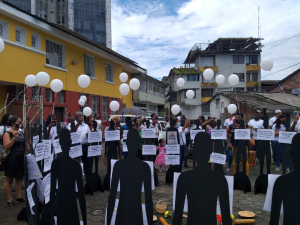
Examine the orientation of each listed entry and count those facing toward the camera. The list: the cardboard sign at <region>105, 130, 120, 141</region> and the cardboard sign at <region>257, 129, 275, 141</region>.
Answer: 2

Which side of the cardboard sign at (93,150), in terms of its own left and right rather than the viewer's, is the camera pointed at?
front

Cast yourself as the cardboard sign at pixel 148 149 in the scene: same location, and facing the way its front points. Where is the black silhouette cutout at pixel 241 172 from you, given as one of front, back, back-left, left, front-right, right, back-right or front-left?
left

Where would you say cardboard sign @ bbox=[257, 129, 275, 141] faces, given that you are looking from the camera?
facing the viewer

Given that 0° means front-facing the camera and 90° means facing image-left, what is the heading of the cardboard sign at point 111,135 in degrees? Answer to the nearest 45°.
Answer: approximately 0°

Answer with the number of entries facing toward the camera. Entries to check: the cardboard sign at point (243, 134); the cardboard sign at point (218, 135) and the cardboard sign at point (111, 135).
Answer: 3

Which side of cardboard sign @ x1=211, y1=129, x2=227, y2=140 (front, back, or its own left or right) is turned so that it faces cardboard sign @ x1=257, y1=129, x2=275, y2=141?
left

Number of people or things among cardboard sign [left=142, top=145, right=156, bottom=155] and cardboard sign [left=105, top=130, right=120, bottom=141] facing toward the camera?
2

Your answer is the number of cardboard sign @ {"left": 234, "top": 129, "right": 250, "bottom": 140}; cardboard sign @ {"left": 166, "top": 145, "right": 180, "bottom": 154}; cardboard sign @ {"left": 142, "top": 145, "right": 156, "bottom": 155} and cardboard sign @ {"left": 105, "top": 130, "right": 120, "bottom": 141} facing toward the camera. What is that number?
4

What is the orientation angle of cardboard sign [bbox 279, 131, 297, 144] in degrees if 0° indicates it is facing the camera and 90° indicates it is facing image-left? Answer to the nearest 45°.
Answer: approximately 0°

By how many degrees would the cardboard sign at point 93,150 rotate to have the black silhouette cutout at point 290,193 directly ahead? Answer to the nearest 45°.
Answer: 0° — it already faces it

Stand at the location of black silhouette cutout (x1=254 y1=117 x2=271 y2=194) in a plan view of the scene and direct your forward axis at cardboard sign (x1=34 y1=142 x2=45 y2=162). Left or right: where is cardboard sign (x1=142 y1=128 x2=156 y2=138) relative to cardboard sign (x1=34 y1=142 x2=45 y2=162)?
right
